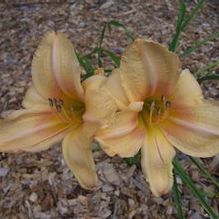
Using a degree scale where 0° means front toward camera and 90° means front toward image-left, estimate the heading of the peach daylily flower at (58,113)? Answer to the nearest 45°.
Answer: approximately 45°

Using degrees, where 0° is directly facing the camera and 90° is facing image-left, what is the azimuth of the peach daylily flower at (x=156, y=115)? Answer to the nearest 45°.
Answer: approximately 0°
